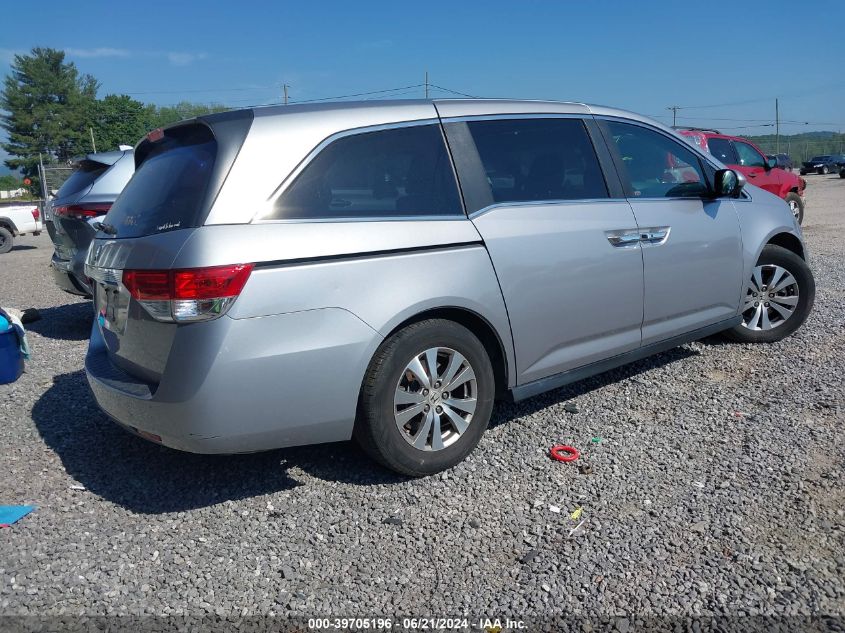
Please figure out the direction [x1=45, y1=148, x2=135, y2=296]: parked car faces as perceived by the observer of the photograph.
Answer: facing away from the viewer and to the right of the viewer

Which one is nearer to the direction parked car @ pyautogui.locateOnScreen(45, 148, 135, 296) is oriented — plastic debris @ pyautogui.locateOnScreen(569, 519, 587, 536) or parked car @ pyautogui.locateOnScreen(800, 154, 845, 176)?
the parked car

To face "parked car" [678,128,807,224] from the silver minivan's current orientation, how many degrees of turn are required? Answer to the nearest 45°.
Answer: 0° — it already faces it

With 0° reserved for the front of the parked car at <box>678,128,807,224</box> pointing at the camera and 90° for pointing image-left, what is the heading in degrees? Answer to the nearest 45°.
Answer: approximately 225°

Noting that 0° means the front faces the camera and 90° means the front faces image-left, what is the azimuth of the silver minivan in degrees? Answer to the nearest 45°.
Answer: approximately 225°

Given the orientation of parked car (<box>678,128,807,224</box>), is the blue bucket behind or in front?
behind

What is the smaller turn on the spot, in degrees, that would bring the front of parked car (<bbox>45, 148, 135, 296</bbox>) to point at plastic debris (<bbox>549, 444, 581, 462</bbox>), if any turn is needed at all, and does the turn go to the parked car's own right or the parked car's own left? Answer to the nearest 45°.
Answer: approximately 90° to the parked car's own right

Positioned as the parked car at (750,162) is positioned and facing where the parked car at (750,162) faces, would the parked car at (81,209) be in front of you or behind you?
behind

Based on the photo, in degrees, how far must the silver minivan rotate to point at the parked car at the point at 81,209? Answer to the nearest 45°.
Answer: approximately 90° to its left

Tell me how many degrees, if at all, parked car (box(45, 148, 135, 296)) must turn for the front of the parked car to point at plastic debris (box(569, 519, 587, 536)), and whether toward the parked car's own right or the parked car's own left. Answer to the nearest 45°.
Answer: approximately 135° to the parked car's own right

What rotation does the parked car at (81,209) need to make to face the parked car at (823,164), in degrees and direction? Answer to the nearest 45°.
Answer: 0° — it already faces it
